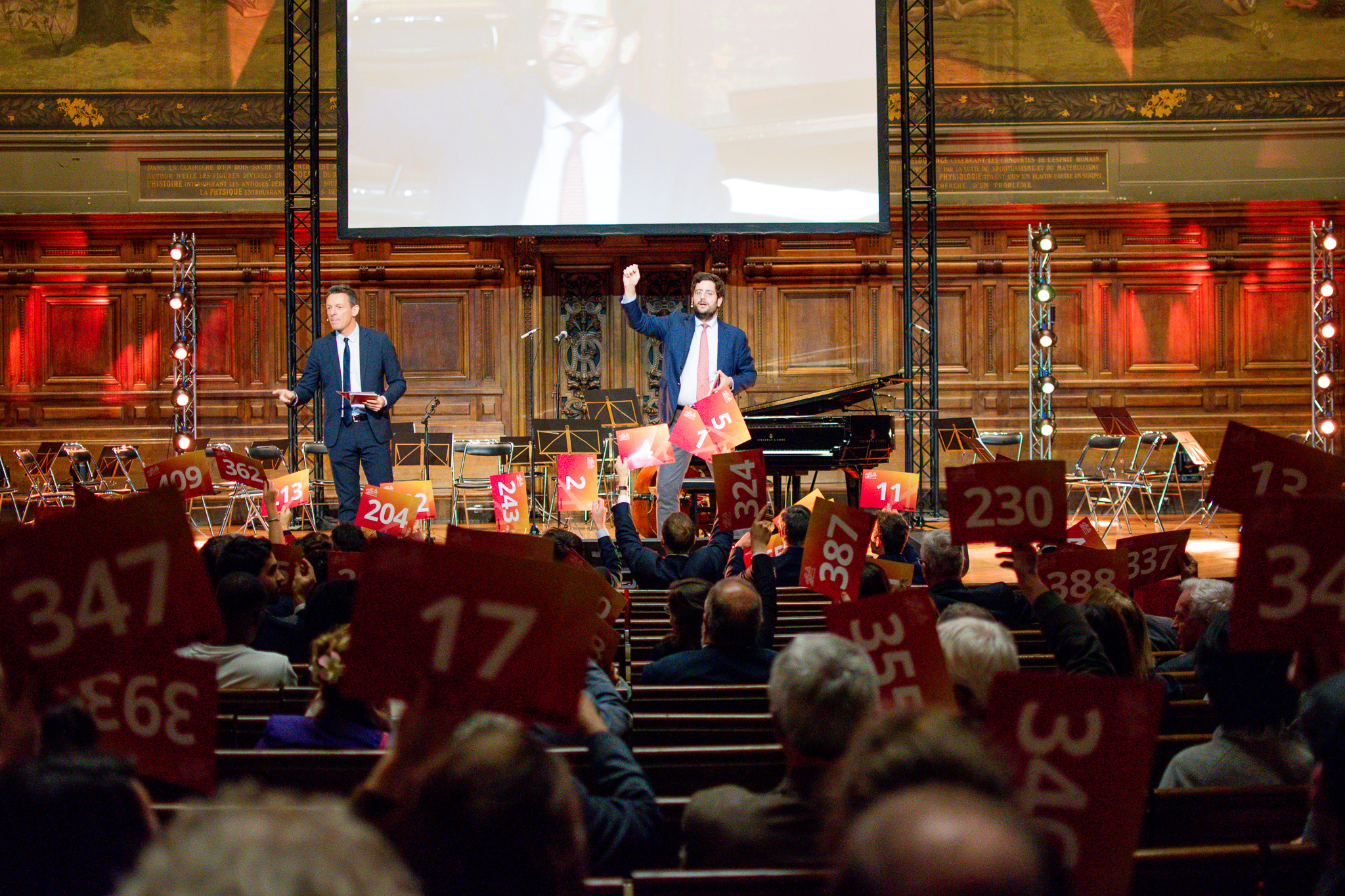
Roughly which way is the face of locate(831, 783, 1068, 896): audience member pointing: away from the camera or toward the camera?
away from the camera

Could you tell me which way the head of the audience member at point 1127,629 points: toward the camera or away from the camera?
away from the camera

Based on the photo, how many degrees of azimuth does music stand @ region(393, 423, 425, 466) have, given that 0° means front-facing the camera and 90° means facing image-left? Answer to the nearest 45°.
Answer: approximately 225°

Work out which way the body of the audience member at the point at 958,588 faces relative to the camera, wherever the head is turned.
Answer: away from the camera

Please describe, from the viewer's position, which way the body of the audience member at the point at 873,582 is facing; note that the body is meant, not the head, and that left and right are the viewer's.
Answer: facing away from the viewer

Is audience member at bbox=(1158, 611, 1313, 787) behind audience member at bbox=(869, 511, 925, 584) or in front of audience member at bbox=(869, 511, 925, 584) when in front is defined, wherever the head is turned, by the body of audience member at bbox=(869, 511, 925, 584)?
behind

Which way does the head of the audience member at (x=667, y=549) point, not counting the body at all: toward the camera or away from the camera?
away from the camera

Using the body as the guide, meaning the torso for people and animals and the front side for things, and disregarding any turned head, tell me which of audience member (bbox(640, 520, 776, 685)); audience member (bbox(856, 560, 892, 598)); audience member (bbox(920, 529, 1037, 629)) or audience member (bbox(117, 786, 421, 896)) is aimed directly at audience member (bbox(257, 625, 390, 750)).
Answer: audience member (bbox(117, 786, 421, 896))

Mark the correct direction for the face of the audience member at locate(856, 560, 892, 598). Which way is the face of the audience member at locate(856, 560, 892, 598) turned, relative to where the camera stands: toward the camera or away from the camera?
away from the camera

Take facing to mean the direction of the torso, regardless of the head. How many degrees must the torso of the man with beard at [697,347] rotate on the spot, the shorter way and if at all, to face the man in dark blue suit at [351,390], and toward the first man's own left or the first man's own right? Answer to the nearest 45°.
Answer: approximately 90° to the first man's own right
